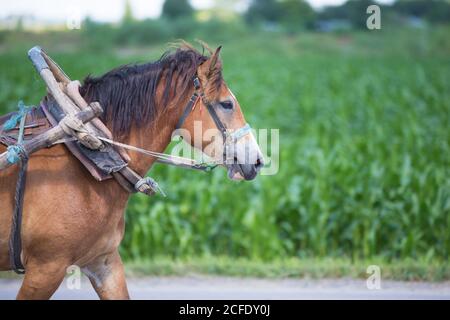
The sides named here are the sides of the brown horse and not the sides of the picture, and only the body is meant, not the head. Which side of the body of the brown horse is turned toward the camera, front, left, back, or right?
right

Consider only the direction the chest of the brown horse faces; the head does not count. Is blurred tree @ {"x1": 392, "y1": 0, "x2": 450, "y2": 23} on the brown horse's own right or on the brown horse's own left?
on the brown horse's own left

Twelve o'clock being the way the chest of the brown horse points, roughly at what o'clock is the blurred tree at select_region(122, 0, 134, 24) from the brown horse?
The blurred tree is roughly at 9 o'clock from the brown horse.

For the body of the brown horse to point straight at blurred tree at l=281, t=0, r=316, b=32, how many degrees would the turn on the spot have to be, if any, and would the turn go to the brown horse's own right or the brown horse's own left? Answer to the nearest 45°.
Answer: approximately 90° to the brown horse's own left
